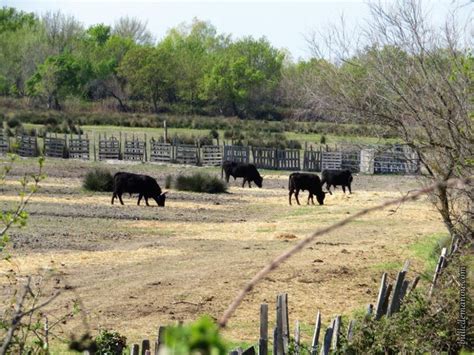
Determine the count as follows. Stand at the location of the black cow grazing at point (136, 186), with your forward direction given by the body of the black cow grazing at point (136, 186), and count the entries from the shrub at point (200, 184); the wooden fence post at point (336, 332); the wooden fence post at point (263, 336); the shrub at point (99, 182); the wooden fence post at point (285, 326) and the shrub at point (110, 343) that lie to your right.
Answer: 4

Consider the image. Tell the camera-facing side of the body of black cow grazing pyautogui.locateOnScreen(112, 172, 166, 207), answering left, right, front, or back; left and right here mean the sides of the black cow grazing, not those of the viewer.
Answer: right

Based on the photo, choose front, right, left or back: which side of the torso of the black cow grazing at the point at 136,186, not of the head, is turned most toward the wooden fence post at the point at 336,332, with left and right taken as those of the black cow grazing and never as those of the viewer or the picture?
right

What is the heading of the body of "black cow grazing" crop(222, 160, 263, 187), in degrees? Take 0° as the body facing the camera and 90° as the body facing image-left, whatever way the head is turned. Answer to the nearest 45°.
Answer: approximately 270°

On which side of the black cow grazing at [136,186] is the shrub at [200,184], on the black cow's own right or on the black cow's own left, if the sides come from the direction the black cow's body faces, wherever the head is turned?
on the black cow's own left

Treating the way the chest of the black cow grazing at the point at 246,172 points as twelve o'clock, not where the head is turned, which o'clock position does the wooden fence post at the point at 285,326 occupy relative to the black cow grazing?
The wooden fence post is roughly at 3 o'clock from the black cow grazing.
